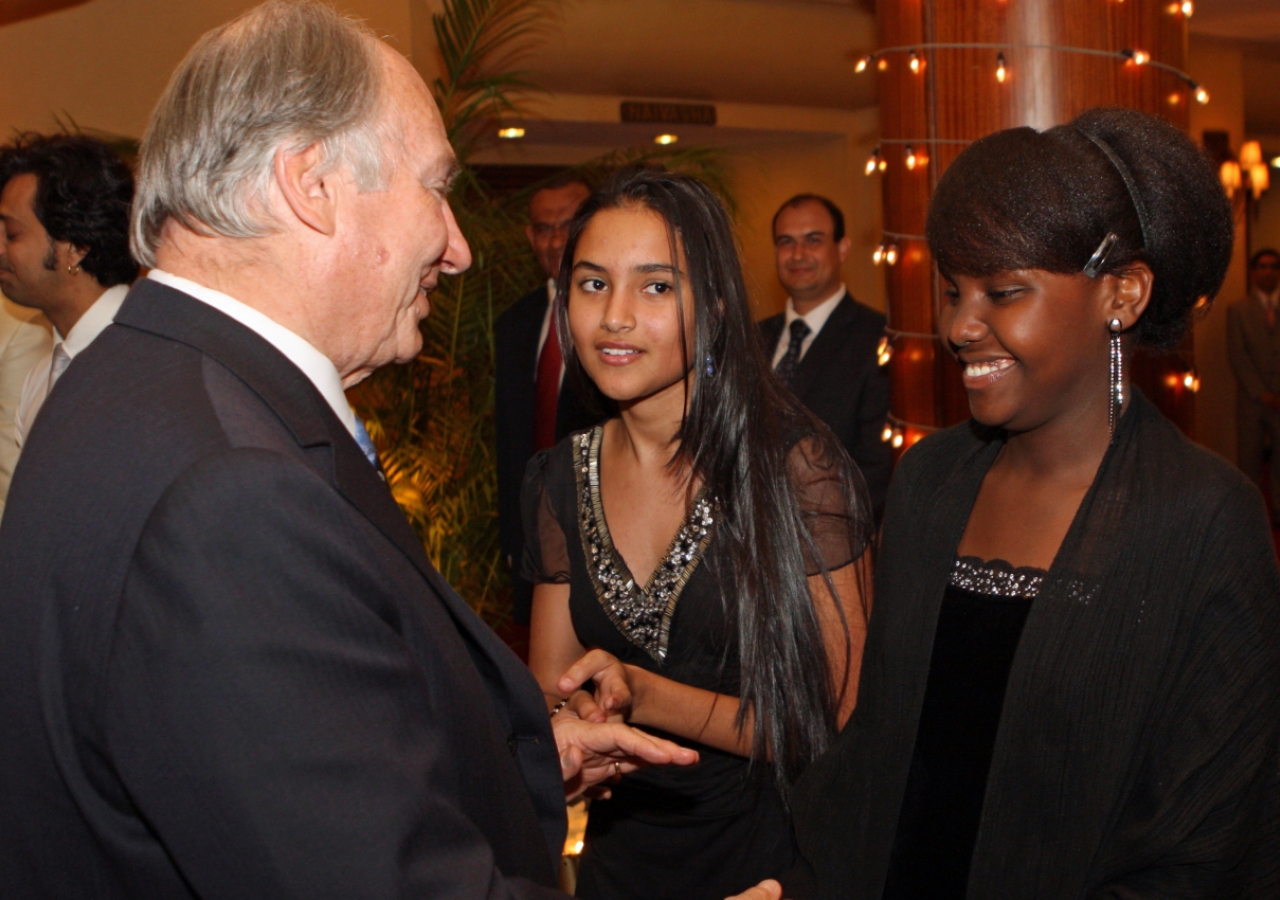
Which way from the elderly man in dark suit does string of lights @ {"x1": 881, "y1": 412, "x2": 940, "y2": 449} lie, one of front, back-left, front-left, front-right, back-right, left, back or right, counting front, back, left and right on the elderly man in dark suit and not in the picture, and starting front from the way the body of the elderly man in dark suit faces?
front-left

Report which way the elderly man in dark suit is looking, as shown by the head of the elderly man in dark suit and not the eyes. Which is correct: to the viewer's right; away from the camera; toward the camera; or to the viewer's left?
to the viewer's right

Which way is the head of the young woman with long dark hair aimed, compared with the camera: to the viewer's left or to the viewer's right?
to the viewer's left

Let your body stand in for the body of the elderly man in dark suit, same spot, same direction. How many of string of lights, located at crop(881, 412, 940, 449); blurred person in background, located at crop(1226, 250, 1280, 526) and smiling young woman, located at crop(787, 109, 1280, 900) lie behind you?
0

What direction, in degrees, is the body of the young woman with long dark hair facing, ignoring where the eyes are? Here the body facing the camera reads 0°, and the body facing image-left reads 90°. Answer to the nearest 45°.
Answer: approximately 45°

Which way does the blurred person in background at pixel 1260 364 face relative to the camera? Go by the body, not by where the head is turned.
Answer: toward the camera

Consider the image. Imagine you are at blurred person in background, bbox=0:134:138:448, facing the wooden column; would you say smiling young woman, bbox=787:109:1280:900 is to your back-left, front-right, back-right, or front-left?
front-right

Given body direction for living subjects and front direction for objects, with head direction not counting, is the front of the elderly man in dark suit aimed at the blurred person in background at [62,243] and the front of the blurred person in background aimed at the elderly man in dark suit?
no

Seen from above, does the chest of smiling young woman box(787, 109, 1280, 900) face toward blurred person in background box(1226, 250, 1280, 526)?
no

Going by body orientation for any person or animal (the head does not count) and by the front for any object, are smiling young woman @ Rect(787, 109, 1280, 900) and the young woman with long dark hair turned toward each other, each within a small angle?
no

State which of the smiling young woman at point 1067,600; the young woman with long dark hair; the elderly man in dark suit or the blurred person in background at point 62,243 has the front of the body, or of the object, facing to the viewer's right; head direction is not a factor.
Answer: the elderly man in dark suit
